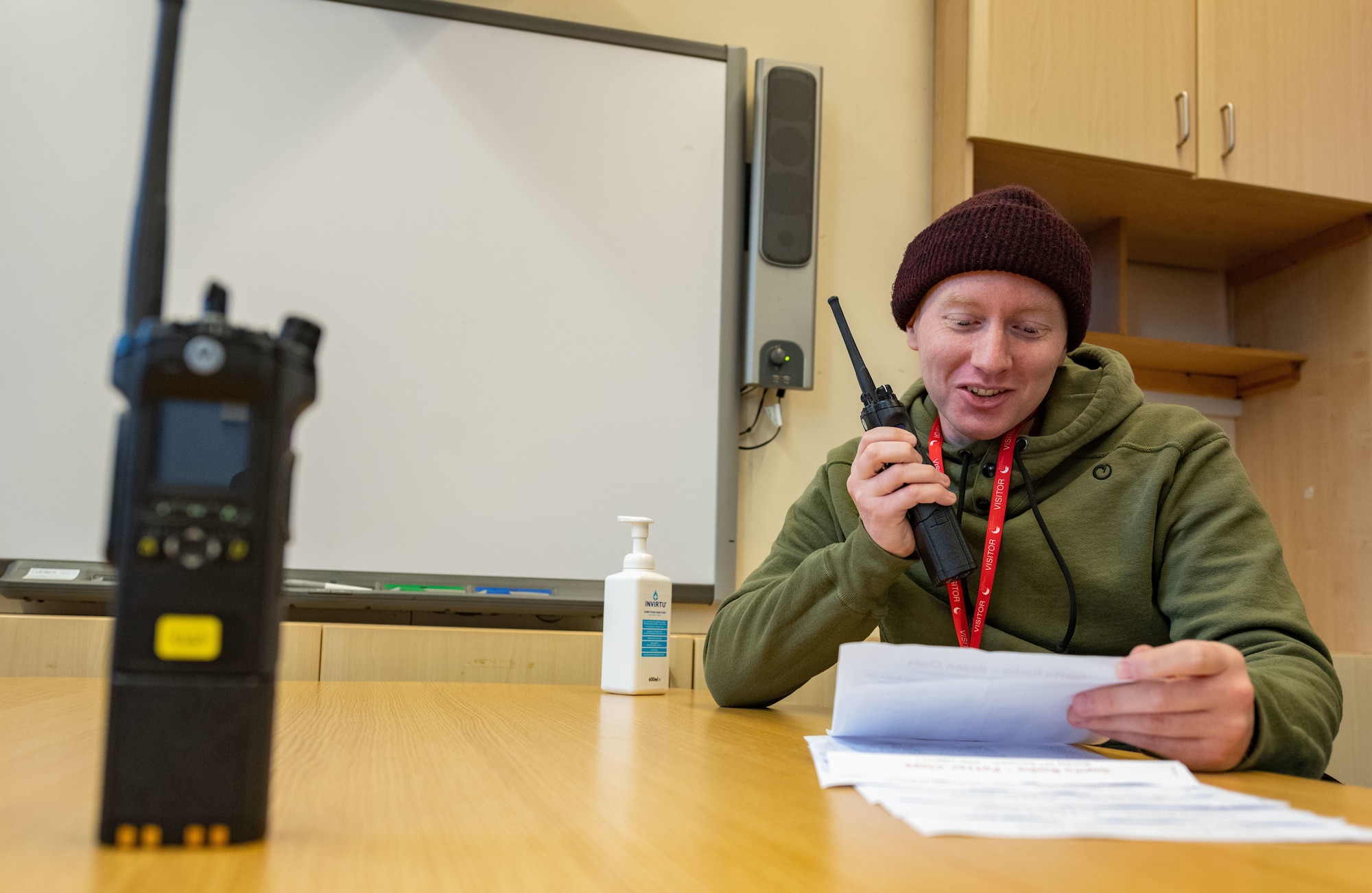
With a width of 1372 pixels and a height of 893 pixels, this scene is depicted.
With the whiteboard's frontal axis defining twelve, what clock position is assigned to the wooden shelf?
The wooden shelf is roughly at 9 o'clock from the whiteboard.

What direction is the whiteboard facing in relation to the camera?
toward the camera

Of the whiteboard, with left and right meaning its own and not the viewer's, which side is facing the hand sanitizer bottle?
front

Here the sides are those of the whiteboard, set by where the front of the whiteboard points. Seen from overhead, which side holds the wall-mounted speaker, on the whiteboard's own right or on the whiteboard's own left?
on the whiteboard's own left

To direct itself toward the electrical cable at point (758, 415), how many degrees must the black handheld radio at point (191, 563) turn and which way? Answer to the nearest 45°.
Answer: approximately 135° to its left

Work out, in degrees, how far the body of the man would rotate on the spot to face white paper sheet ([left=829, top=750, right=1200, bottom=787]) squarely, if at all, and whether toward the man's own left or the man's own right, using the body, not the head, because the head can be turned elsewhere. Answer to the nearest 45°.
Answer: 0° — they already face it

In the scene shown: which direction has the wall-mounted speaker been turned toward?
toward the camera

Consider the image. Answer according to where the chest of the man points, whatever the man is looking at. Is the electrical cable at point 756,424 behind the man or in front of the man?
behind

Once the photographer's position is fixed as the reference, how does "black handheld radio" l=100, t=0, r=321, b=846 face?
facing the viewer

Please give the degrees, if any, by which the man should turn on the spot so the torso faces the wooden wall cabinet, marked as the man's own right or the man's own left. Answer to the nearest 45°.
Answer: approximately 180°

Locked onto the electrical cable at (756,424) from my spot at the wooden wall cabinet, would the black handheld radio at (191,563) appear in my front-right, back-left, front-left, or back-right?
front-left
